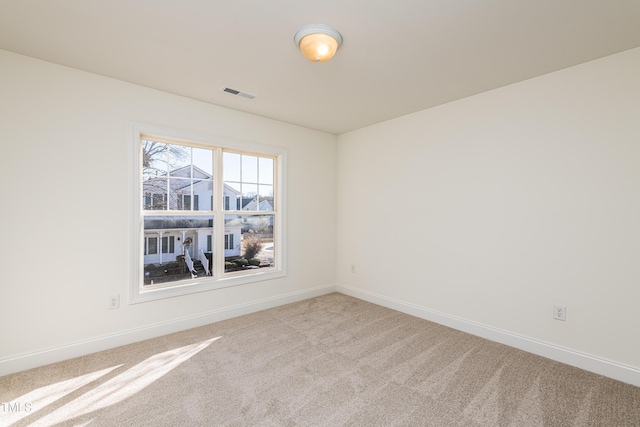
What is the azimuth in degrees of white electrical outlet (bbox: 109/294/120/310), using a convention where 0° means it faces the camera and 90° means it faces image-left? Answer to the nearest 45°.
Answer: approximately 315°

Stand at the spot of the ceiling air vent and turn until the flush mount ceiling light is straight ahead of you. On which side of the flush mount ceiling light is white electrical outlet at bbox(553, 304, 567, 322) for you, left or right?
left

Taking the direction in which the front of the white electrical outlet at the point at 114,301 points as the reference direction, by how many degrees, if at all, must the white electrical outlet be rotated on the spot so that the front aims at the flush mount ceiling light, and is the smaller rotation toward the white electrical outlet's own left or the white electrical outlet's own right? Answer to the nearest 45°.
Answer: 0° — it already faces it

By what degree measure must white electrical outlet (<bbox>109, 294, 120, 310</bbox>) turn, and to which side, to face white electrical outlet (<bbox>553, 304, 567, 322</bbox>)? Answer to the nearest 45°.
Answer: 0° — it already faces it
